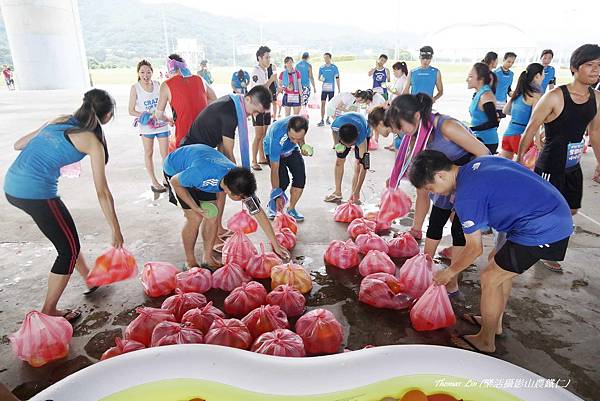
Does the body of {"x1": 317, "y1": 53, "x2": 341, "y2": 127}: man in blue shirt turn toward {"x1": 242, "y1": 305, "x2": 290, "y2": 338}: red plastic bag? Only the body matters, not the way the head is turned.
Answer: yes

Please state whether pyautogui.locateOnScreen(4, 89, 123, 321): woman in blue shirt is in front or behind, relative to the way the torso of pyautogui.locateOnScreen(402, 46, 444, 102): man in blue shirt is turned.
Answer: in front

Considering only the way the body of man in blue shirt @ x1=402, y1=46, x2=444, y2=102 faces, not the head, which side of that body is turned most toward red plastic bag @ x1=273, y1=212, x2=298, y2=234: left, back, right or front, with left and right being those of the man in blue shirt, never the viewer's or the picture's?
front

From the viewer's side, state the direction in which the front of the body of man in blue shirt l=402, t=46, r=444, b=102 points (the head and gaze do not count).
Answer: toward the camera

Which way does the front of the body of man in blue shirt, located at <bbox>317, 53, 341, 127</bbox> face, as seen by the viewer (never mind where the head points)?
toward the camera

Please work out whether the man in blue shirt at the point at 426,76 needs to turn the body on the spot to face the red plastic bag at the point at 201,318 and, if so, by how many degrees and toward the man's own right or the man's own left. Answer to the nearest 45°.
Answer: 0° — they already face it

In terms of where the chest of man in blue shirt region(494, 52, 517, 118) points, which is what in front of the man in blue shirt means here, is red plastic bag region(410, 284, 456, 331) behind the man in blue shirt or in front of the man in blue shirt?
in front

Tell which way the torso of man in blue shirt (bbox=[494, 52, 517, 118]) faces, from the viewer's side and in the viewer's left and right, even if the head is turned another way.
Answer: facing the viewer

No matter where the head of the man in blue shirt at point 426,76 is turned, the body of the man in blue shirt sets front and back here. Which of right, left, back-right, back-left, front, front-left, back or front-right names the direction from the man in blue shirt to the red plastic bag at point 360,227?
front

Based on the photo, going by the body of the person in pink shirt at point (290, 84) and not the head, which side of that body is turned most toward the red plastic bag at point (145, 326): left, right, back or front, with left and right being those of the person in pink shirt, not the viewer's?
front
